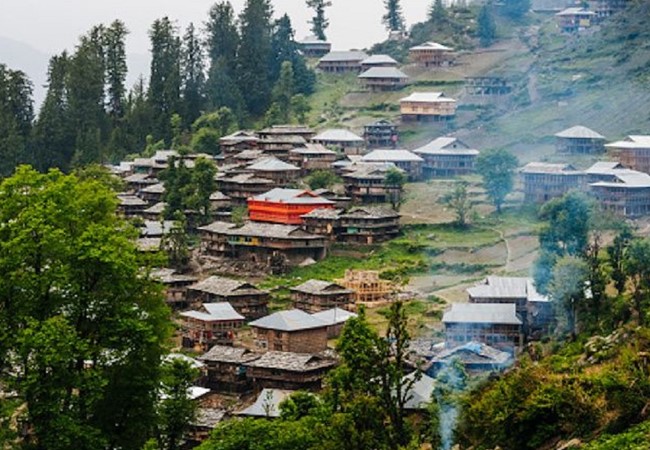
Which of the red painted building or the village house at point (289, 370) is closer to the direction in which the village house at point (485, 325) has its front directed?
the village house

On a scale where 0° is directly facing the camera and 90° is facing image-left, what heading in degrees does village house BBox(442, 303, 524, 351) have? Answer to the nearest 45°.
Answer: approximately 0°

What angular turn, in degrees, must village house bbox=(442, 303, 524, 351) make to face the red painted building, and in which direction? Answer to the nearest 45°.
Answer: approximately 135° to its right

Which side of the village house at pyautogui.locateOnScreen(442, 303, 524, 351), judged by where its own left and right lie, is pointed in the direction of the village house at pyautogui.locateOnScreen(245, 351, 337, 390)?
right

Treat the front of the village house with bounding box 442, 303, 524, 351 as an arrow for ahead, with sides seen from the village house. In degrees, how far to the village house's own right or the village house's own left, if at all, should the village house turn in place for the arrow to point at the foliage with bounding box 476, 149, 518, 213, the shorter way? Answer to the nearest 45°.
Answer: approximately 180°

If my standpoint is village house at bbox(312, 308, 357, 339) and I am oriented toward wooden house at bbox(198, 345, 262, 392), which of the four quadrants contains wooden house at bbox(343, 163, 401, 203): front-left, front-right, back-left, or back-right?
back-right

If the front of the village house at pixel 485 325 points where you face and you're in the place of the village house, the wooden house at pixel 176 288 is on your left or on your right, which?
on your right
